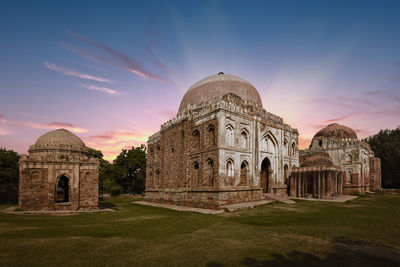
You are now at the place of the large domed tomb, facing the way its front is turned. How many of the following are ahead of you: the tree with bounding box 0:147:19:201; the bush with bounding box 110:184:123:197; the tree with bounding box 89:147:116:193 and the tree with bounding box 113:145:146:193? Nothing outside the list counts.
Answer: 0

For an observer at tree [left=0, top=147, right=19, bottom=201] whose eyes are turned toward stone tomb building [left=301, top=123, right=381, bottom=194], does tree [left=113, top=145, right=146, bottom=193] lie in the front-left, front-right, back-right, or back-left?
front-left

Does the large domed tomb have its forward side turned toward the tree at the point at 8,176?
no

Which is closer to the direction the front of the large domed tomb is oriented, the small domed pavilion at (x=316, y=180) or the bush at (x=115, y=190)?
the small domed pavilion

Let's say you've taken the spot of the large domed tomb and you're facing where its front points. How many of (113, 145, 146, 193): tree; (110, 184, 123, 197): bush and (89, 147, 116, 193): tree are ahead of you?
0

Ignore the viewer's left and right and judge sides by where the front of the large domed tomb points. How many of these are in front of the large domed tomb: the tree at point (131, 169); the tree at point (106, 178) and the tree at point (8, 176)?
0

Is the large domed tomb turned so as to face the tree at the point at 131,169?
no

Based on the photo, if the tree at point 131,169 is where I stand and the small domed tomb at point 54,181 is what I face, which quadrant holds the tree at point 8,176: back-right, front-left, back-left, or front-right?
front-right

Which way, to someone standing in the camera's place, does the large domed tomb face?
facing the viewer and to the right of the viewer

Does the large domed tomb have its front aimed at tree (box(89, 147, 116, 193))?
no

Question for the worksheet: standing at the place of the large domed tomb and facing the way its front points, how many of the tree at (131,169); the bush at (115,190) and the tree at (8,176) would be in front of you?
0

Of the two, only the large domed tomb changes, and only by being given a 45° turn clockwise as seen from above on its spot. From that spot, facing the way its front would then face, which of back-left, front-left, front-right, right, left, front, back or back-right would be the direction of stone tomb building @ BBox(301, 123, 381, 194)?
back-left
